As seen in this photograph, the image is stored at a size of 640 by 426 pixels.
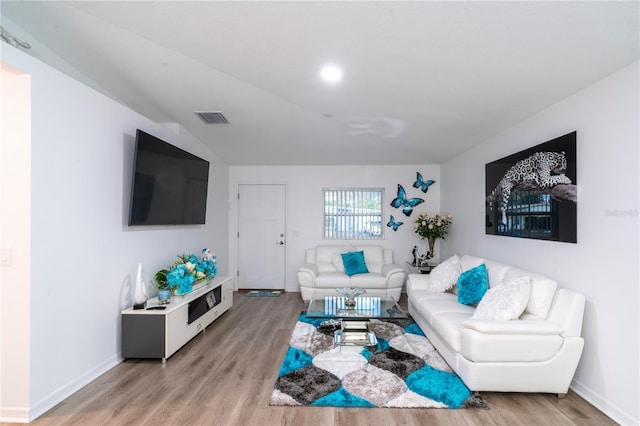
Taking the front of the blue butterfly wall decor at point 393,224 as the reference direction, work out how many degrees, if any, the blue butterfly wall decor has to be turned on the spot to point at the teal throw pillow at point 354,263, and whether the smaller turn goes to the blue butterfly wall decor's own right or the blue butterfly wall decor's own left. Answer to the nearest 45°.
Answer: approximately 45° to the blue butterfly wall decor's own right

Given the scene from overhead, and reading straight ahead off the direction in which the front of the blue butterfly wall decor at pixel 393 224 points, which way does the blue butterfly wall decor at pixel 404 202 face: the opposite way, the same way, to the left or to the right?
the same way

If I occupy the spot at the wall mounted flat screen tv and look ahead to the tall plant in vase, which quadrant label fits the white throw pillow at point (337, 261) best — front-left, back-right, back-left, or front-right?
front-left

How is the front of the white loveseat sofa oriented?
toward the camera

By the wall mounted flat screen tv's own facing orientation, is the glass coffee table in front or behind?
in front

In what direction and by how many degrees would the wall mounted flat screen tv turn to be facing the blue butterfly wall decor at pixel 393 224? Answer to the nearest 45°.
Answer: approximately 45° to its left

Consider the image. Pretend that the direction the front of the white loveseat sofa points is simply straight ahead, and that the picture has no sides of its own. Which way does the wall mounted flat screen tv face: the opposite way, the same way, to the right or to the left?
to the left

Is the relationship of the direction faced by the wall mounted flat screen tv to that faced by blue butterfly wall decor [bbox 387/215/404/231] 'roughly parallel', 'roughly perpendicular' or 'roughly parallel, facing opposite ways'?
roughly perpendicular

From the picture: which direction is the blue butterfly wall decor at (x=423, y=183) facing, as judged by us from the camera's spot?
facing the viewer

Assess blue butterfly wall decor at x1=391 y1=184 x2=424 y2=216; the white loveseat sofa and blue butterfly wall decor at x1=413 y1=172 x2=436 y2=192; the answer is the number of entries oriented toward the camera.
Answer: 3

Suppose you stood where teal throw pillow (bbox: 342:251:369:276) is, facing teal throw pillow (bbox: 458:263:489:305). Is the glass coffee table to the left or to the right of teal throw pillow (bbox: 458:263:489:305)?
right

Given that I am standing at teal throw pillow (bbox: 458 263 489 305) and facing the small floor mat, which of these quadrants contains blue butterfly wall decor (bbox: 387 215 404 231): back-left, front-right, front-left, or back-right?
front-right

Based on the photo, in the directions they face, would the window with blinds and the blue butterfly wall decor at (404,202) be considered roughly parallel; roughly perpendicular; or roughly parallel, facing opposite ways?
roughly parallel

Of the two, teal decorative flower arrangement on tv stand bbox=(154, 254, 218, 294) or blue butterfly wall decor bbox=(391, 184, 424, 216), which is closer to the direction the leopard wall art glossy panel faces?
the teal decorative flower arrangement on tv stand

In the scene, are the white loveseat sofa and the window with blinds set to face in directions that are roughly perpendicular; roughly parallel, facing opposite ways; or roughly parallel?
roughly parallel

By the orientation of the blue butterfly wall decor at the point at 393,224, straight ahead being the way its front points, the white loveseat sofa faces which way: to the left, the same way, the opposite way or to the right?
the same way

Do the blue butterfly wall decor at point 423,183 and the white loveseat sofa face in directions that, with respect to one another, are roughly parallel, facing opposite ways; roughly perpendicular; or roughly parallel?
roughly parallel
